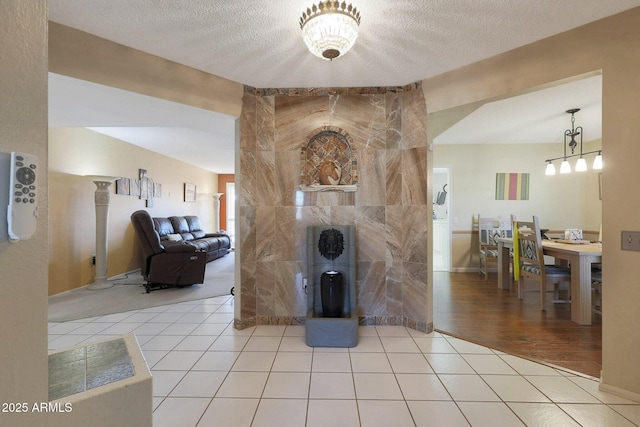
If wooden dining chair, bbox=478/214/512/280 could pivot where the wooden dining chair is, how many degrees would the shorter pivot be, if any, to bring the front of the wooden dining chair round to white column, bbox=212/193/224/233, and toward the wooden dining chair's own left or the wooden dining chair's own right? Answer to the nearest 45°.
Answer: approximately 135° to the wooden dining chair's own right

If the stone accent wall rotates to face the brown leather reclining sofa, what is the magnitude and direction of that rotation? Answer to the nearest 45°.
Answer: approximately 135° to its right

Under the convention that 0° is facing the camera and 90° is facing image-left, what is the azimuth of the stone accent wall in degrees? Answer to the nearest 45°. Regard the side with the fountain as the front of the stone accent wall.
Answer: approximately 0°

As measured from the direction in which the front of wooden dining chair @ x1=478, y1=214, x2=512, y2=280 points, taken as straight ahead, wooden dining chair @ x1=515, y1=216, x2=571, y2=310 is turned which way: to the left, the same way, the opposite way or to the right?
to the left

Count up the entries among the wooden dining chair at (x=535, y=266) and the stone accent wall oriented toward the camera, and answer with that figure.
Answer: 1

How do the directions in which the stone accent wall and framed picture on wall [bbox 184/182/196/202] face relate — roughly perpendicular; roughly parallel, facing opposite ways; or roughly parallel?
roughly perpendicular

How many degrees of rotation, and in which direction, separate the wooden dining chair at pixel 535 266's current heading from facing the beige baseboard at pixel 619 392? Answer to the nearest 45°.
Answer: approximately 135° to its right

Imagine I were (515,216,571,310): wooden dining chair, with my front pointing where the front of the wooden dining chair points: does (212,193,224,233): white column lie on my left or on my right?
on my left
